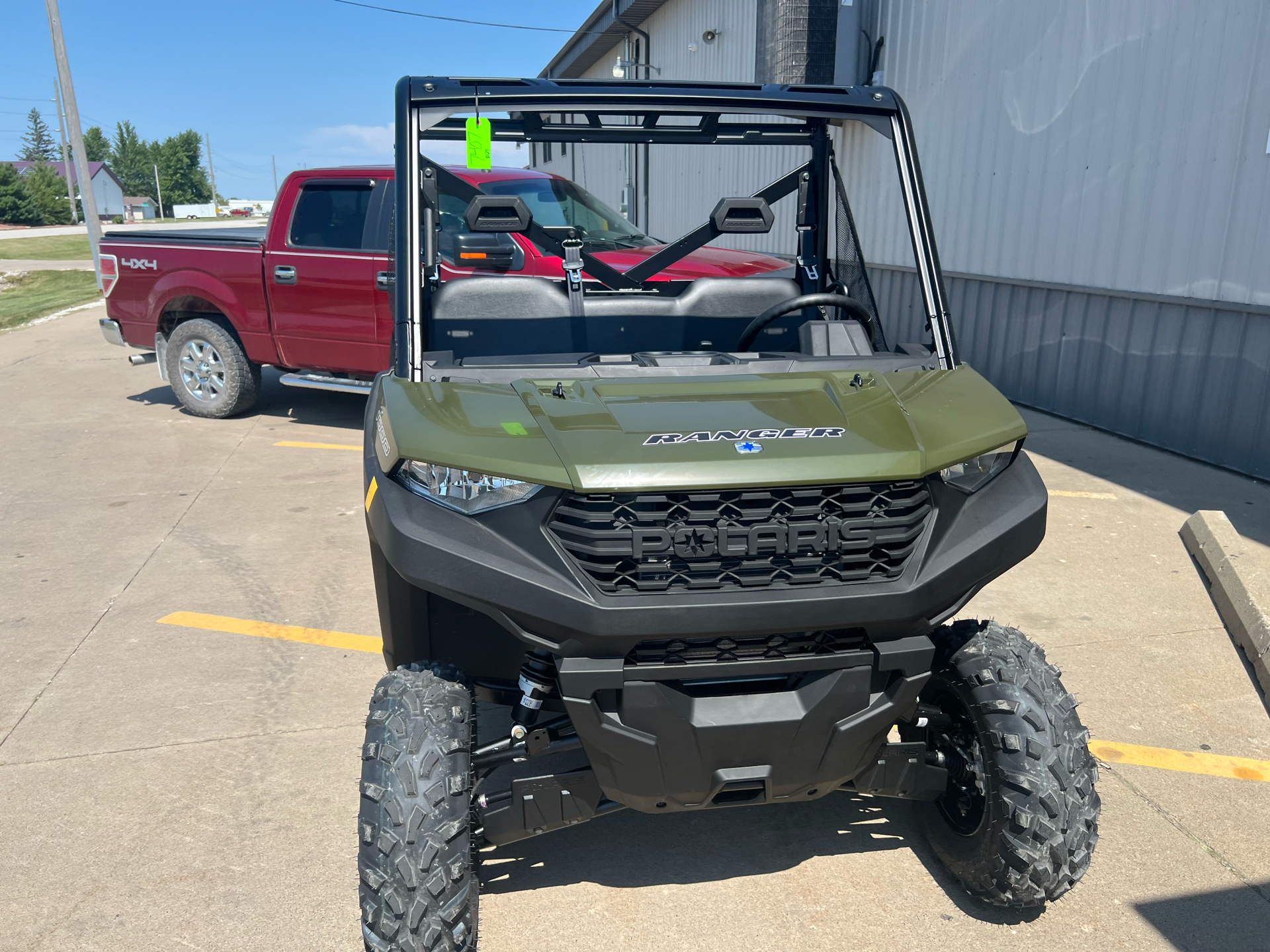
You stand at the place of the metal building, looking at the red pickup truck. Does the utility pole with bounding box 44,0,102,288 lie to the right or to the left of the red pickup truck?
right

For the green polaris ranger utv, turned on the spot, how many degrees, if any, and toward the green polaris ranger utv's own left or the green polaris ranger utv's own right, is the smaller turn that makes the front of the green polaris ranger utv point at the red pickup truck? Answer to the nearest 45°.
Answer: approximately 135° to the green polaris ranger utv's own right

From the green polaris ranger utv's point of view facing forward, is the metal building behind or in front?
behind

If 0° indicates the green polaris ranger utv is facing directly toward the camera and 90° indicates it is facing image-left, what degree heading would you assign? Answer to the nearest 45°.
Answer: approximately 0°

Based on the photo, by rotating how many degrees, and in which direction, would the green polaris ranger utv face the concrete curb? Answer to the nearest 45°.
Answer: approximately 135° to its left

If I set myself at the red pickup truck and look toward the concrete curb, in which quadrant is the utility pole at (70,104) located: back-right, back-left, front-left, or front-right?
back-left

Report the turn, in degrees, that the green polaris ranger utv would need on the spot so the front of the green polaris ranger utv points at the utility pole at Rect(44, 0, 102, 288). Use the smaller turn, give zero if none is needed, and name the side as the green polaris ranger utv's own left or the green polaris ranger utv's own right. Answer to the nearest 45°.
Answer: approximately 135° to the green polaris ranger utv's own right
